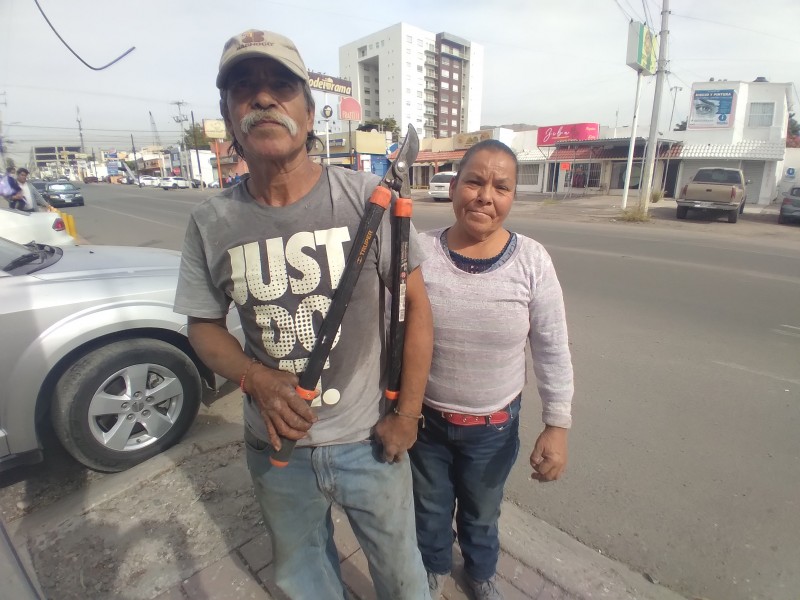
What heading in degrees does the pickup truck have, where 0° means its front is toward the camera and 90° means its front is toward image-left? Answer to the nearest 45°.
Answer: approximately 180°

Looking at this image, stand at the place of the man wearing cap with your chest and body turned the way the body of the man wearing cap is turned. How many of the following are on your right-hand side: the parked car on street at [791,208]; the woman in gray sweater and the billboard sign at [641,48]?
0

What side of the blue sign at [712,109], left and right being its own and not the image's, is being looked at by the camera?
front

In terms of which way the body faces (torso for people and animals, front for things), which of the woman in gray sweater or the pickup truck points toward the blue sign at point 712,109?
the pickup truck

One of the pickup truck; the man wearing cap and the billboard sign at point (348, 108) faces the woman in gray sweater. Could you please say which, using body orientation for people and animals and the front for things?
the billboard sign

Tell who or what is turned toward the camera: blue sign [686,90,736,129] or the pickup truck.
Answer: the blue sign

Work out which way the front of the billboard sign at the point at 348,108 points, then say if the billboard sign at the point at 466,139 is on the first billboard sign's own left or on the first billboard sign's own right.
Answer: on the first billboard sign's own left

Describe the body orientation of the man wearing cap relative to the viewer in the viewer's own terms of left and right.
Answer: facing the viewer

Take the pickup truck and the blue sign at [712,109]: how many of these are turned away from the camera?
1

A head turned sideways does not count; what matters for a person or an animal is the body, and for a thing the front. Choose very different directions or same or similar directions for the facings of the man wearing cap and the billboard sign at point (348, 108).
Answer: same or similar directions

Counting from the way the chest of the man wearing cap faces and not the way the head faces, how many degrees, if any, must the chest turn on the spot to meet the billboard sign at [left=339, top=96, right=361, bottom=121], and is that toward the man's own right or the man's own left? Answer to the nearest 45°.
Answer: approximately 180°

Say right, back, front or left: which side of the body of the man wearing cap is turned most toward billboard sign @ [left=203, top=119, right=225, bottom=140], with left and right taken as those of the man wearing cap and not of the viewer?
back

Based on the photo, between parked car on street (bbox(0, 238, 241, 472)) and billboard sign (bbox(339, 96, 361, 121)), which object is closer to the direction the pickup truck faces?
the billboard sign

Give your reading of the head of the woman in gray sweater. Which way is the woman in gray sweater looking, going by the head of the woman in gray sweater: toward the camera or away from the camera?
toward the camera

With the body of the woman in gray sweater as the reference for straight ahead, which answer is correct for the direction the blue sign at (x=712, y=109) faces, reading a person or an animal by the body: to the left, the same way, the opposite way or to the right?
the same way

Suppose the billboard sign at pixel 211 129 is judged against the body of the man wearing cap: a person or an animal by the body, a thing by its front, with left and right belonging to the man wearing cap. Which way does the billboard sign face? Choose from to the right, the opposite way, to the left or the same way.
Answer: the same way

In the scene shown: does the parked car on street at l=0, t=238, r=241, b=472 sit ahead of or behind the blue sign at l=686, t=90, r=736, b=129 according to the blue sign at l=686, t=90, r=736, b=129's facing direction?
ahead
